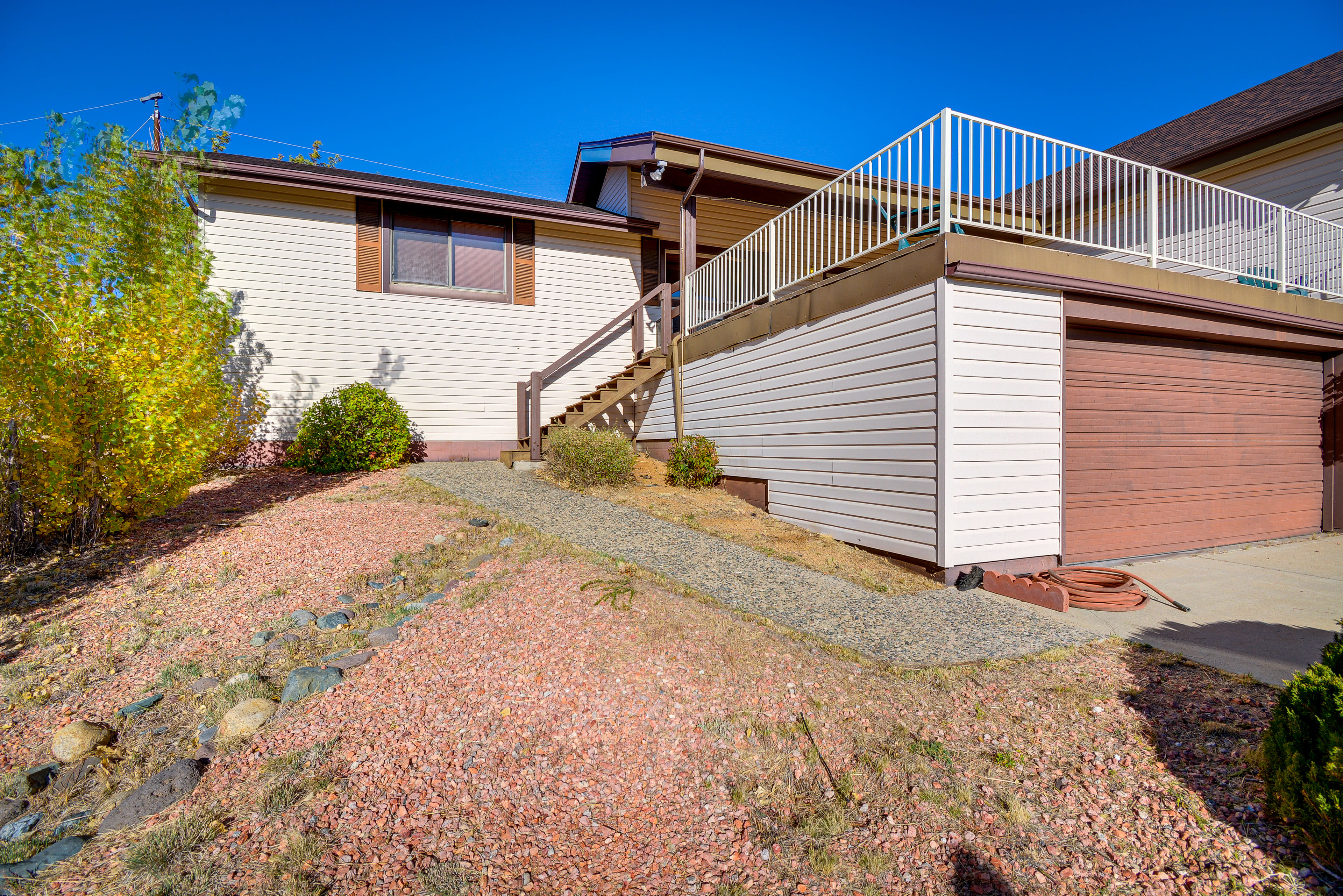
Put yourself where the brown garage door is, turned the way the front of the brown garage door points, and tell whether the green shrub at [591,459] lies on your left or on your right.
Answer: on your right

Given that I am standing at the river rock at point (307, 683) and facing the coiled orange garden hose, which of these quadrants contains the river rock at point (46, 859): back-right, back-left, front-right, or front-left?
back-right

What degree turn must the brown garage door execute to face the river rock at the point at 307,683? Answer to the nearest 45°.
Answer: approximately 90° to its right

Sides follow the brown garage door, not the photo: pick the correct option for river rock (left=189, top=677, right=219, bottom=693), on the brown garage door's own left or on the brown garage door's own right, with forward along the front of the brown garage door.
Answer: on the brown garage door's own right

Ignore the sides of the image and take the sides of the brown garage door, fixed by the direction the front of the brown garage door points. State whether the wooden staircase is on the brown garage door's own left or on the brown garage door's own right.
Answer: on the brown garage door's own right

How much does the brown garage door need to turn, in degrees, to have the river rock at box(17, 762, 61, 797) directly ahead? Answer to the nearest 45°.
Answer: approximately 90° to its right

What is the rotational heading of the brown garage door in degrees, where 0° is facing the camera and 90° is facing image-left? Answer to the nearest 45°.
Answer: approximately 315°

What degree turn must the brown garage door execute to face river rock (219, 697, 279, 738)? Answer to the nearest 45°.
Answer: approximately 90° to its right

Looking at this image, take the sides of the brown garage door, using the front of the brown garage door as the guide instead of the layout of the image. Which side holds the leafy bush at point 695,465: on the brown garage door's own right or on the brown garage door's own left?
on the brown garage door's own right

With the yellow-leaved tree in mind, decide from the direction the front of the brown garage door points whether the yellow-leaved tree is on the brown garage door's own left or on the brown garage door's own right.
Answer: on the brown garage door's own right

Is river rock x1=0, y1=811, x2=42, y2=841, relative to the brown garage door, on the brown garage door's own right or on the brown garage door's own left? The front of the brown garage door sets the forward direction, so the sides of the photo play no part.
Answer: on the brown garage door's own right

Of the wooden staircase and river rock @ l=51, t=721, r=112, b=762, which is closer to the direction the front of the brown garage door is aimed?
the river rock

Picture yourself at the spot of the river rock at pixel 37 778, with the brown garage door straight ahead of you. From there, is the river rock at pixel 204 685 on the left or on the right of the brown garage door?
left

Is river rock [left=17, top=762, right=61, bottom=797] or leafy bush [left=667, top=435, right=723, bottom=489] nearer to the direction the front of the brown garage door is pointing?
the river rock

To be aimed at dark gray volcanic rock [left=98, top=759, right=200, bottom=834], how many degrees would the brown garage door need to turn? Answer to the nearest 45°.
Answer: approximately 45° to its right
